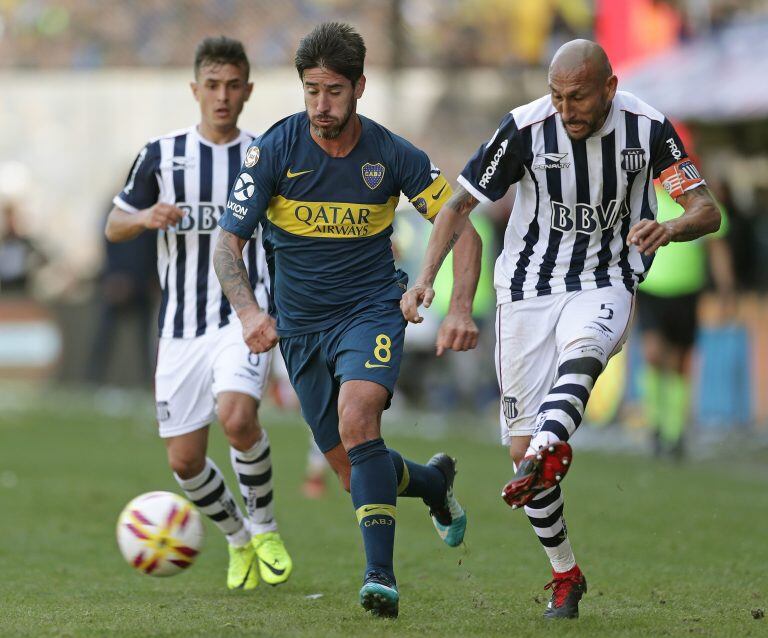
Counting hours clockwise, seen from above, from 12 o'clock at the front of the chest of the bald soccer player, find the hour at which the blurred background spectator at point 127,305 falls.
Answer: The blurred background spectator is roughly at 5 o'clock from the bald soccer player.

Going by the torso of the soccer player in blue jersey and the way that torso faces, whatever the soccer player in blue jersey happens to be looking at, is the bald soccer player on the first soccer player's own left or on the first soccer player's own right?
on the first soccer player's own left

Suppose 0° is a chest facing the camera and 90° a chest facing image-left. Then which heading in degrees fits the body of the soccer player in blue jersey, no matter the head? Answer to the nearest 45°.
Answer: approximately 0°

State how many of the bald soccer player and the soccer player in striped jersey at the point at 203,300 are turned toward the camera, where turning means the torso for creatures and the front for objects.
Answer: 2

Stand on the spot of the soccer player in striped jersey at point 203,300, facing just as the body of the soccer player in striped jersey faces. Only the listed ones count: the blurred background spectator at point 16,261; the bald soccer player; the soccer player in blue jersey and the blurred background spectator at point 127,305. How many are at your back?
2

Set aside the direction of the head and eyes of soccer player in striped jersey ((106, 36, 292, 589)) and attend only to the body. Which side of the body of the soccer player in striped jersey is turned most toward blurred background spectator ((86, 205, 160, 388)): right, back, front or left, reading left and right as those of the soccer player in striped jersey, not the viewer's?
back

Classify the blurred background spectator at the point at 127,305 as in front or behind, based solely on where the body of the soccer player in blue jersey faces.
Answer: behind

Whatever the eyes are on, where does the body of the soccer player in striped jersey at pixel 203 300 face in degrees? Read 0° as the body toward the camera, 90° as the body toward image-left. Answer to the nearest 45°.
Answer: approximately 0°
